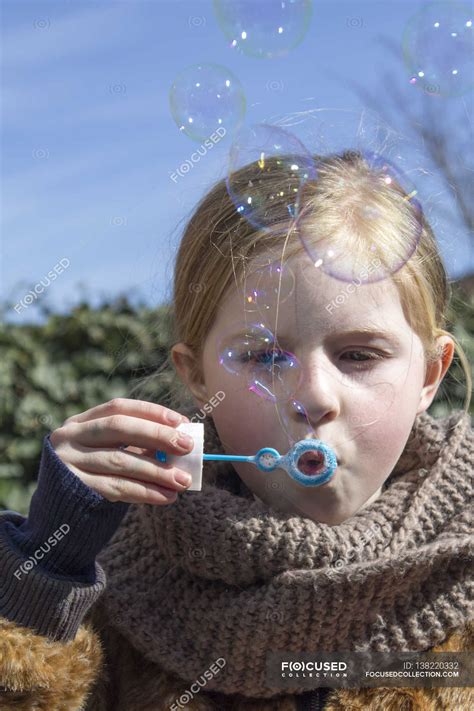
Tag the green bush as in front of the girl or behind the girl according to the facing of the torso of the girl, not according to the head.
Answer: behind

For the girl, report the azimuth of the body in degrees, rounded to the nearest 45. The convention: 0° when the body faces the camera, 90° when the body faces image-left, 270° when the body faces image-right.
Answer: approximately 0°
